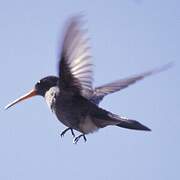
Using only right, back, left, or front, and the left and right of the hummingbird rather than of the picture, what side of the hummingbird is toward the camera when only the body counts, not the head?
left
